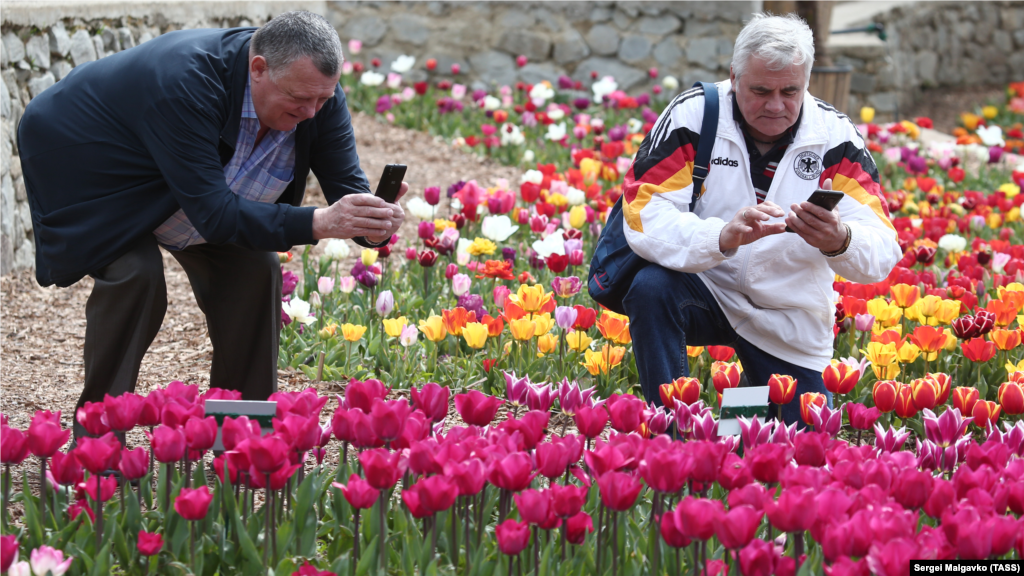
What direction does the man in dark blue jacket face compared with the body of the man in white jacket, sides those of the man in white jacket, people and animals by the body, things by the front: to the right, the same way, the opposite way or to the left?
to the left

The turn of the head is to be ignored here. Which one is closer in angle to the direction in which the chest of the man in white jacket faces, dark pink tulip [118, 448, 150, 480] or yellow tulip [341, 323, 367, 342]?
the dark pink tulip

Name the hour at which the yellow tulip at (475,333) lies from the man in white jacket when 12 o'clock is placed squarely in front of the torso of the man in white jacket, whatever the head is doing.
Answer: The yellow tulip is roughly at 3 o'clock from the man in white jacket.

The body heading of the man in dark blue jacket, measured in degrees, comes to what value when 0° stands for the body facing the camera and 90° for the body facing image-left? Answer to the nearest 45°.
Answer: approximately 315°

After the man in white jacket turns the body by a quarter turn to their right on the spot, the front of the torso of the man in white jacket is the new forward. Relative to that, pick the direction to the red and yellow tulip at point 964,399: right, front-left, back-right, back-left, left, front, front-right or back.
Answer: back-left

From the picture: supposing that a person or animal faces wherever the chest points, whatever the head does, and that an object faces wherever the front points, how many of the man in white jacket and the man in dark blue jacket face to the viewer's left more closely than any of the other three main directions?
0

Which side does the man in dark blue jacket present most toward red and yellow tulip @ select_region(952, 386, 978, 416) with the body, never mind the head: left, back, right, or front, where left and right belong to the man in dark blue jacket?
front

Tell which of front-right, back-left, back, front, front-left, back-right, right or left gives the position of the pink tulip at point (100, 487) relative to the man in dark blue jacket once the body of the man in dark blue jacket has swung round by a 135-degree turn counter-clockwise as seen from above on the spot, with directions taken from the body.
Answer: back

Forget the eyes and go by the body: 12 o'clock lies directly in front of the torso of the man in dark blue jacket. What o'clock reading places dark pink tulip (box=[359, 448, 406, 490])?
The dark pink tulip is roughly at 1 o'clock from the man in dark blue jacket.

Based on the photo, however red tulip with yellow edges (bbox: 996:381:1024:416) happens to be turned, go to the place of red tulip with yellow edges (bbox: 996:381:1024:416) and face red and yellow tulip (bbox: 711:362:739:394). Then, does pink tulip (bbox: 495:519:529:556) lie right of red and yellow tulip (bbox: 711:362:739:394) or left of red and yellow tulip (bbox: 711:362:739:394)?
left

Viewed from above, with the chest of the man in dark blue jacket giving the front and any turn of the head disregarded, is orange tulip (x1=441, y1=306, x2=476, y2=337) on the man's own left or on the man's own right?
on the man's own left

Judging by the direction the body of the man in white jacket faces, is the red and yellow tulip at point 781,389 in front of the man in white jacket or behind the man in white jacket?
in front

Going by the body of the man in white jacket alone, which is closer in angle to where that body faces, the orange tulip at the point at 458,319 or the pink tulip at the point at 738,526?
the pink tulip

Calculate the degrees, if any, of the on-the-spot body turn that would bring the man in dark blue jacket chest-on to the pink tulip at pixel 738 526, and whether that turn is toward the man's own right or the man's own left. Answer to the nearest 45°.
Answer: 0° — they already face it

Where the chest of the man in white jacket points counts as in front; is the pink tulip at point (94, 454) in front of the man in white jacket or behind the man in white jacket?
in front

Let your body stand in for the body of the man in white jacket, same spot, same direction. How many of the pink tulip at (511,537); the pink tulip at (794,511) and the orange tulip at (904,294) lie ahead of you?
2
